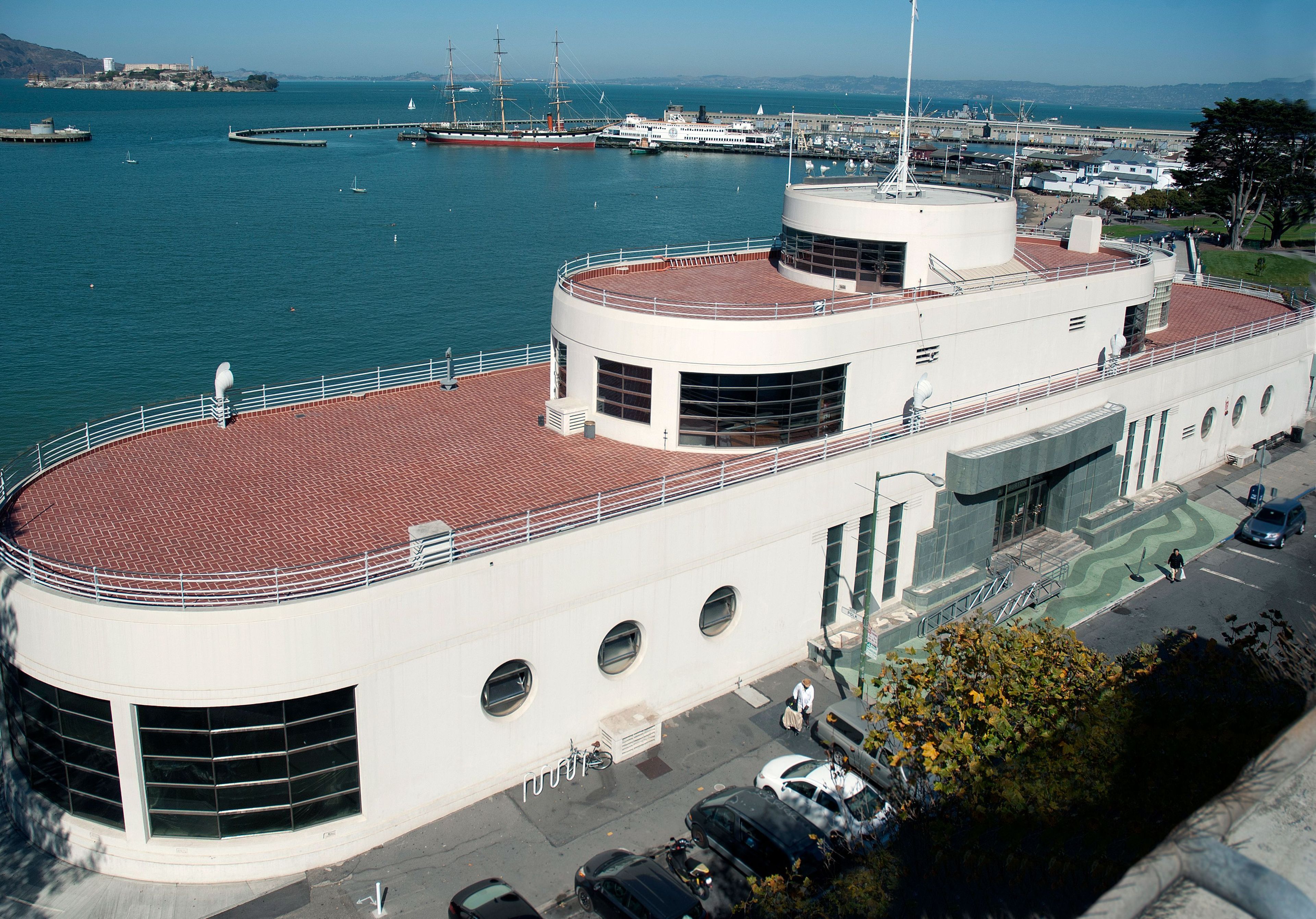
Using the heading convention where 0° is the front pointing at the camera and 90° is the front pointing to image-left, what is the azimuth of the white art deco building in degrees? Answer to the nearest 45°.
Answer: approximately 315°

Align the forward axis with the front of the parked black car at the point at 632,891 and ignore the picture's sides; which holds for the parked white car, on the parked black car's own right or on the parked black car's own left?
on the parked black car's own right

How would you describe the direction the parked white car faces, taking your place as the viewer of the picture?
facing away from the viewer and to the left of the viewer

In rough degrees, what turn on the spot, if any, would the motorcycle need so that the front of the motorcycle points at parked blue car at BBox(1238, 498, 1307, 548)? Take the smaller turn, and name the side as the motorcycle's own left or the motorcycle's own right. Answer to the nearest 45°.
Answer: approximately 90° to the motorcycle's own right

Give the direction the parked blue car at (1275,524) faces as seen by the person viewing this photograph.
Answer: facing the viewer and to the left of the viewer

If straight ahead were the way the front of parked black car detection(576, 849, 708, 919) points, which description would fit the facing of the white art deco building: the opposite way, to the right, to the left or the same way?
the opposite way

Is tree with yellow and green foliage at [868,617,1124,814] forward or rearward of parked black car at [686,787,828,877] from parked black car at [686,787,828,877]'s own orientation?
rearward

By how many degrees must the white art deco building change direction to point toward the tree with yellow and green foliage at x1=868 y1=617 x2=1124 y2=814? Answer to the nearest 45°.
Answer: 0° — it already faces it

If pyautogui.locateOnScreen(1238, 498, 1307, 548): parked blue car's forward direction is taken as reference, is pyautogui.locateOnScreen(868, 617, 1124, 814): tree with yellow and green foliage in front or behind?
in front

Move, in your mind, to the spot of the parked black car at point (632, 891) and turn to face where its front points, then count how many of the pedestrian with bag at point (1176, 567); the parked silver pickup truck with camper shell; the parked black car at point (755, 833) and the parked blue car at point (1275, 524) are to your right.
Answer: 4

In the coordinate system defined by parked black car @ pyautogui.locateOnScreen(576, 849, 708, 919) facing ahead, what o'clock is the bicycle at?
The bicycle is roughly at 1 o'clock from the parked black car.

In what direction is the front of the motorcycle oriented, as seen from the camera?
facing away from the viewer and to the left of the viewer

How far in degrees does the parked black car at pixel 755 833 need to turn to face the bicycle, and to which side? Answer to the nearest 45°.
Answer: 0° — it already faces it

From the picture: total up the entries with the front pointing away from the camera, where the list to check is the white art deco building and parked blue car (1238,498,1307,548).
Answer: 0

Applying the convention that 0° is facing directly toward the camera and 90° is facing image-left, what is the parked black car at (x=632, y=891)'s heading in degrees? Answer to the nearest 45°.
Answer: approximately 135°

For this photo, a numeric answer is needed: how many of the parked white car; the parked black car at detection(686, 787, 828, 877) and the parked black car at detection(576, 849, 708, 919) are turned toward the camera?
0
